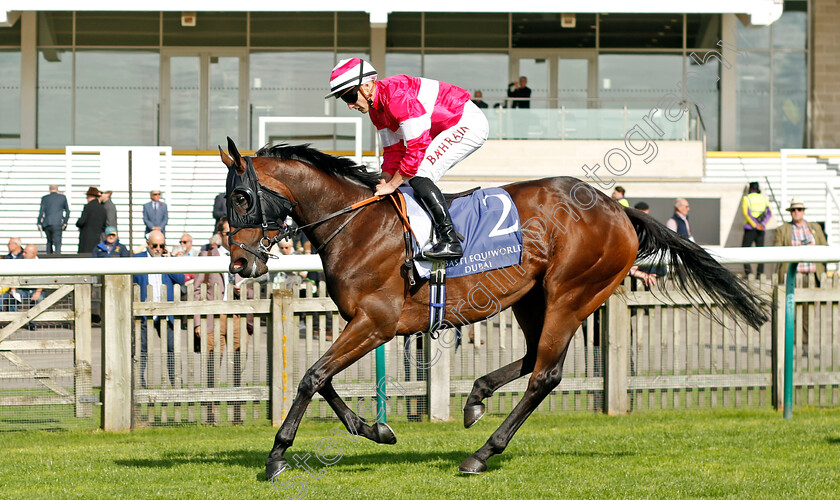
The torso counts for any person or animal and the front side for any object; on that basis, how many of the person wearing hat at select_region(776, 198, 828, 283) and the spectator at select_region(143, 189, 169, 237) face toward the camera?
2

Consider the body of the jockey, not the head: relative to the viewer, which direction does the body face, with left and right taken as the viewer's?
facing to the left of the viewer

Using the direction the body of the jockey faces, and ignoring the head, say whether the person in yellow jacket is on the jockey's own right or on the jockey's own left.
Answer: on the jockey's own right

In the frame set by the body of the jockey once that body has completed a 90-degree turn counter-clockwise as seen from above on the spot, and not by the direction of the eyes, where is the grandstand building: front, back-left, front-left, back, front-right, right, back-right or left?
back

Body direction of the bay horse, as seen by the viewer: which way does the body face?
to the viewer's left

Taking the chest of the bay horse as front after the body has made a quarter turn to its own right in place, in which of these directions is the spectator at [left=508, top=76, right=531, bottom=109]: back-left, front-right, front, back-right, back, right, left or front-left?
front

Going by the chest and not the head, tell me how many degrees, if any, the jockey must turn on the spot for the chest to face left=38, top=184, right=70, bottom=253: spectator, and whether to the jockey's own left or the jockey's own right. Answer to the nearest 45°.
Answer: approximately 45° to the jockey's own right
